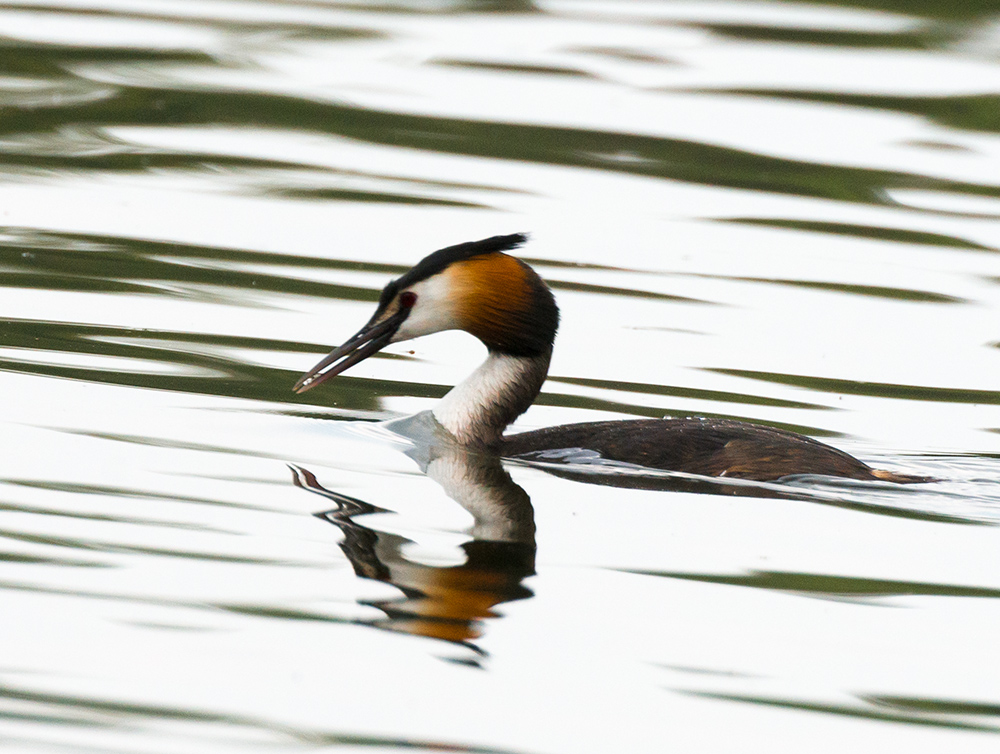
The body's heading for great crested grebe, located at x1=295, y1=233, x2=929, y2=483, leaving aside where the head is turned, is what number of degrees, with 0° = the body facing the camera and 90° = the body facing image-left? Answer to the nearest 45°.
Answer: approximately 90°
